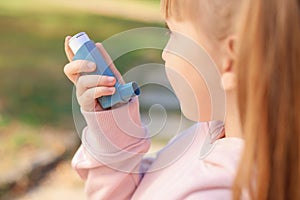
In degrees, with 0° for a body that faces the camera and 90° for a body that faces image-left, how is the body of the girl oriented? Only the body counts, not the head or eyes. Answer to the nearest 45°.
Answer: approximately 90°

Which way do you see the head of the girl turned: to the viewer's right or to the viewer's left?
to the viewer's left
